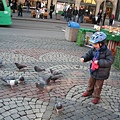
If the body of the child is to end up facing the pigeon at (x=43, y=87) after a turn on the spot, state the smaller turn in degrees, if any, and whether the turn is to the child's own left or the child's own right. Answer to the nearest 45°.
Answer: approximately 45° to the child's own right

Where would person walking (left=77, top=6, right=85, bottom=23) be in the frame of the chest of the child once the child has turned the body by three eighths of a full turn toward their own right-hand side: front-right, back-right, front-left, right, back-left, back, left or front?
front

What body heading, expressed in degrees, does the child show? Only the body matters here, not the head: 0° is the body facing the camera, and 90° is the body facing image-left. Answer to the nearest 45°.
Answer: approximately 45°
